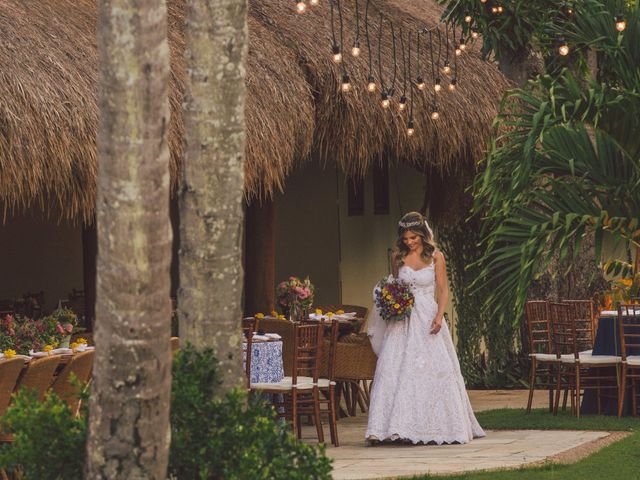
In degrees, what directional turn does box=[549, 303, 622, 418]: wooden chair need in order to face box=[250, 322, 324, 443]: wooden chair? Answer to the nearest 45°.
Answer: approximately 180°

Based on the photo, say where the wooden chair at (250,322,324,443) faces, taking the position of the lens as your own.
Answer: facing away from the viewer and to the left of the viewer

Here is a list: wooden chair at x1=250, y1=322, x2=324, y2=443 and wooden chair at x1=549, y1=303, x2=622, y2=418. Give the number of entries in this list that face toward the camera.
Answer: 0

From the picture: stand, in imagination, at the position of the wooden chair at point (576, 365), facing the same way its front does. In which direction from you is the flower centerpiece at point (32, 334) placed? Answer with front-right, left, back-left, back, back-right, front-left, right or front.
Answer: back

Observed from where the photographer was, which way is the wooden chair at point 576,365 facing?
facing away from the viewer and to the right of the viewer

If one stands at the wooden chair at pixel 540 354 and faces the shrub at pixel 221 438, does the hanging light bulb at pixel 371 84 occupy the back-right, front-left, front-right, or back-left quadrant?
front-right

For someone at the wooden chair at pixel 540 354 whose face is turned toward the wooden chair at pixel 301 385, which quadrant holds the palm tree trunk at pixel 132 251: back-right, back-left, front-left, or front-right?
front-left
